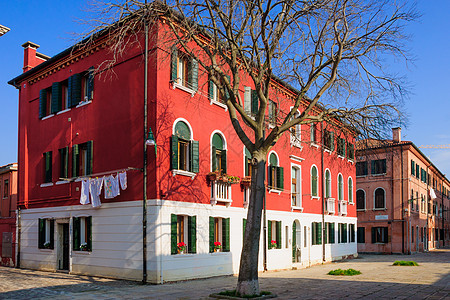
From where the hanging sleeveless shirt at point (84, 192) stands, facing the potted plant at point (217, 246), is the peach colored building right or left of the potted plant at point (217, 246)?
left

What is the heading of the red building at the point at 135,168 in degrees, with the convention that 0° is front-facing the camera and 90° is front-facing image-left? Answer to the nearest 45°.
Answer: approximately 315°
